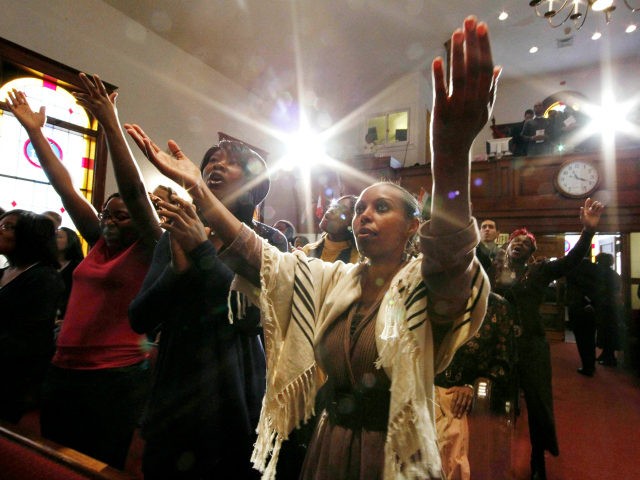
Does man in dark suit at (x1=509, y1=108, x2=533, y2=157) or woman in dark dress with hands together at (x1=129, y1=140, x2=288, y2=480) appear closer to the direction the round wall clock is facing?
the woman in dark dress with hands together

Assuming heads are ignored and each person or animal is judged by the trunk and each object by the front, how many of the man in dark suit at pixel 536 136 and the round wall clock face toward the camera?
2

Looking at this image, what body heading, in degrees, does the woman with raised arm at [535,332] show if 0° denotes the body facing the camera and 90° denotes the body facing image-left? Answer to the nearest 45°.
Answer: approximately 45°

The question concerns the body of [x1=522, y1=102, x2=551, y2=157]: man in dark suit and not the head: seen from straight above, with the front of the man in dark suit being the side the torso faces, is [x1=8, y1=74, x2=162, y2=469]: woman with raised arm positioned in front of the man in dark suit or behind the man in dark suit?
in front

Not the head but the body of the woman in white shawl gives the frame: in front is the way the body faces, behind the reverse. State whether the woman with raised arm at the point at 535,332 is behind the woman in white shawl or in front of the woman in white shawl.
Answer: behind

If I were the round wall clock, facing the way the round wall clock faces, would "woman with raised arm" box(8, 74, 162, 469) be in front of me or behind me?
in front

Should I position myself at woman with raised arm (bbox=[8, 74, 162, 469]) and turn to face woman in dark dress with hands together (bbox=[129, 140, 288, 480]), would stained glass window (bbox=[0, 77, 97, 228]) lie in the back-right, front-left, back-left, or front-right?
back-left
